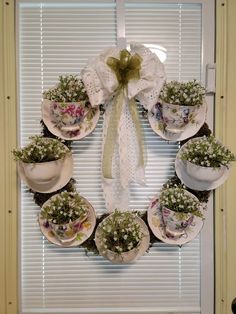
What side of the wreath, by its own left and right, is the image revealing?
front
